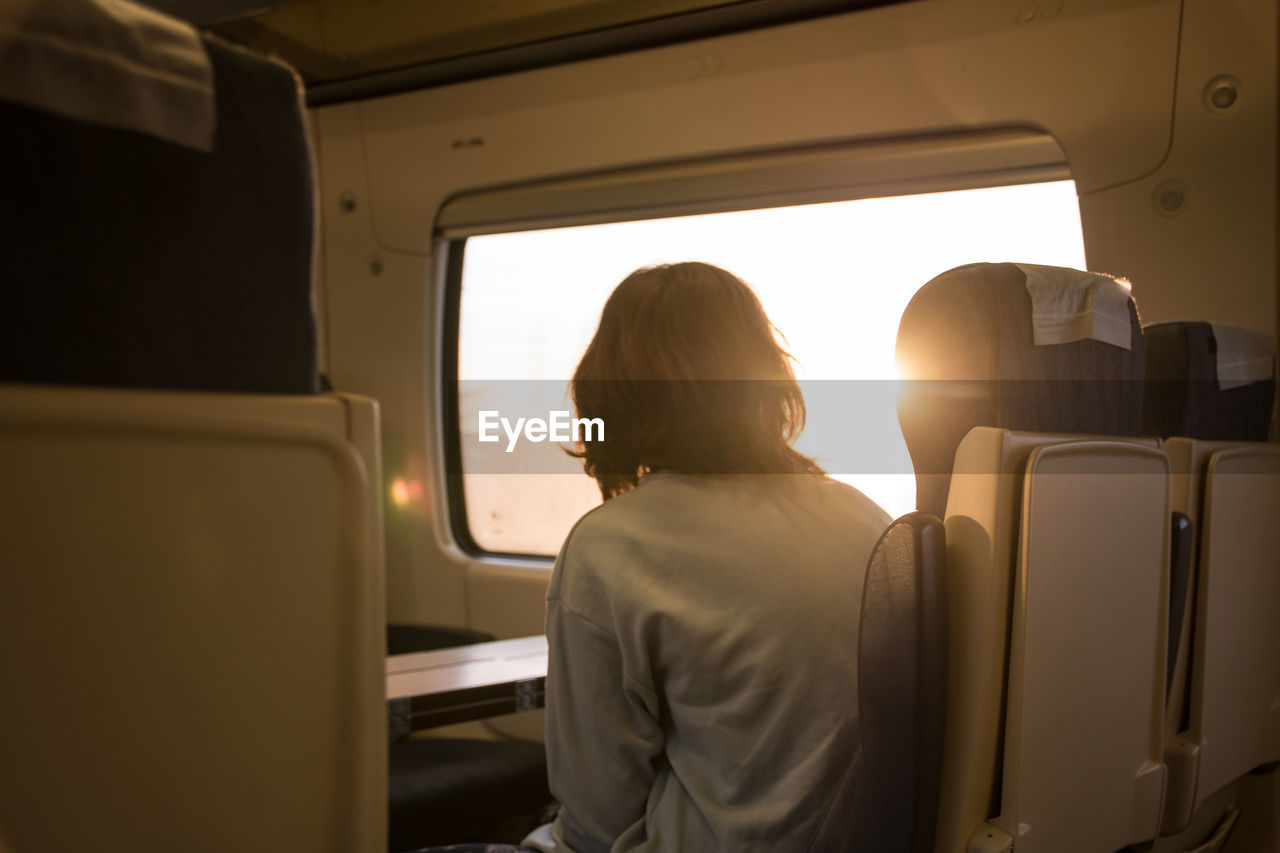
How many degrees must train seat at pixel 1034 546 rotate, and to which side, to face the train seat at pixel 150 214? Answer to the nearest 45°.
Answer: approximately 90° to its left

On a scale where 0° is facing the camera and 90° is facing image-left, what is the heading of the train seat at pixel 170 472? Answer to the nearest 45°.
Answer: approximately 180°

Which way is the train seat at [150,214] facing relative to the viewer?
away from the camera

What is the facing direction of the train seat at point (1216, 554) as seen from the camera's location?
facing away from the viewer and to the left of the viewer

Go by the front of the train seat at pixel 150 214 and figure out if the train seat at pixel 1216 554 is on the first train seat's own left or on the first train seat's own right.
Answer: on the first train seat's own right

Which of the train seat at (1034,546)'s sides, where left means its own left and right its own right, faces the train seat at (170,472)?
left

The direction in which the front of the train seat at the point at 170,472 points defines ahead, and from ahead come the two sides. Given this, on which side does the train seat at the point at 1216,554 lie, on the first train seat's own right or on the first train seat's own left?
on the first train seat's own right

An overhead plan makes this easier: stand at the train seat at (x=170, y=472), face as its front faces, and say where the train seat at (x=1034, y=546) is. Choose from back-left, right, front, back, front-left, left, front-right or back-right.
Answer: right

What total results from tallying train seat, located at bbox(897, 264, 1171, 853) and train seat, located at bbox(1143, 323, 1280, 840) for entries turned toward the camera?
0
